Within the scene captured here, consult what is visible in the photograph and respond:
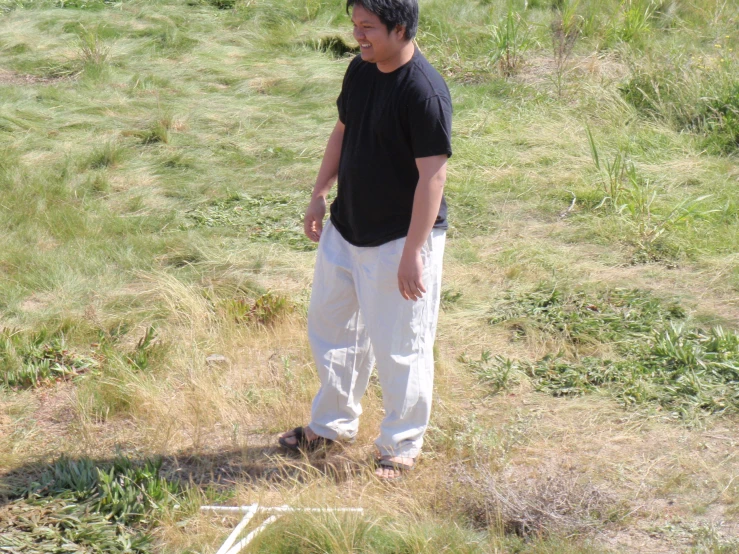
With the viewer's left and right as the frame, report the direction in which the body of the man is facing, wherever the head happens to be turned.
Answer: facing the viewer and to the left of the viewer

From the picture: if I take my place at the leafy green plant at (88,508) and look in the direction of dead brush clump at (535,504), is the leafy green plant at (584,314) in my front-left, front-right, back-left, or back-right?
front-left

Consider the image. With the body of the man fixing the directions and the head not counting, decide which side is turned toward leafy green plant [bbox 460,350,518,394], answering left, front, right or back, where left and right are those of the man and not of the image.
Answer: back

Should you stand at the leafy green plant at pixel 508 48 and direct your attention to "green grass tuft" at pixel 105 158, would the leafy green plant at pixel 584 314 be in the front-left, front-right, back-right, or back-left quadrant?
front-left

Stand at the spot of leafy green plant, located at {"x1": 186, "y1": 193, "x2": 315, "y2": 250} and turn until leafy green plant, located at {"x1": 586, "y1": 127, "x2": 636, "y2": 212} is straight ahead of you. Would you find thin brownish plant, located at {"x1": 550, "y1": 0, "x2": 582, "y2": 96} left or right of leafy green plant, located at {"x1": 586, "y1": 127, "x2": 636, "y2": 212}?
left

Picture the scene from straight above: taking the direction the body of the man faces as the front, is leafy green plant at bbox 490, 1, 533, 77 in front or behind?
behind

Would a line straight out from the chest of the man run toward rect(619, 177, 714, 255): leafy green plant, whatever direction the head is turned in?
no

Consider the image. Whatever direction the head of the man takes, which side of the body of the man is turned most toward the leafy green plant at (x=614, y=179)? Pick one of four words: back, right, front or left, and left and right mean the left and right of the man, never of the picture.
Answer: back

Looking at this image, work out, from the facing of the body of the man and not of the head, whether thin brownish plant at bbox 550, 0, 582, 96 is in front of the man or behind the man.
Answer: behind

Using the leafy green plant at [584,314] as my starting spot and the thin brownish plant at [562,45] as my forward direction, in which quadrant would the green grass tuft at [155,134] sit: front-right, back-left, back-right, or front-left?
front-left

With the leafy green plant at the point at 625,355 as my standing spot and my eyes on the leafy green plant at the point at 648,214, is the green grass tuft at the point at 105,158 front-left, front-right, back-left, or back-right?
front-left

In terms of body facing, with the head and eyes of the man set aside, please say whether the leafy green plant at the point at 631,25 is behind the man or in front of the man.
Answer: behind

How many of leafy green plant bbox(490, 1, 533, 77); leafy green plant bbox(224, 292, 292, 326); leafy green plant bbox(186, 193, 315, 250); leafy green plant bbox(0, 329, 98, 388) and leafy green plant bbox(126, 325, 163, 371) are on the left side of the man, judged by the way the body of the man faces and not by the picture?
0

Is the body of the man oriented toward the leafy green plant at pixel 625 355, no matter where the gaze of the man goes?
no

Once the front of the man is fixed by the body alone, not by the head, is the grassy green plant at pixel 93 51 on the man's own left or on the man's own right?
on the man's own right

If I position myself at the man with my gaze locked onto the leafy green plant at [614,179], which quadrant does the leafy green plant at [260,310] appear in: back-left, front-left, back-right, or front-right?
front-left

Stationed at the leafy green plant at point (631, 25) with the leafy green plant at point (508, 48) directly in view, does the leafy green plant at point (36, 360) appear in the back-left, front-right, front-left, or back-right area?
front-left

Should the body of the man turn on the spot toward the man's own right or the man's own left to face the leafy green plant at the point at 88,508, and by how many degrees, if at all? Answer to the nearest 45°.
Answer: approximately 45° to the man's own right
